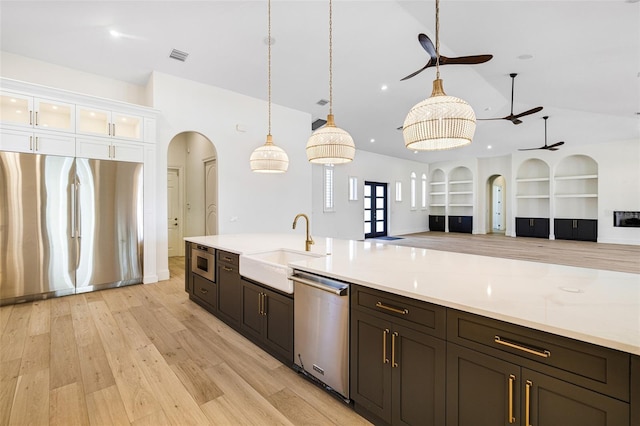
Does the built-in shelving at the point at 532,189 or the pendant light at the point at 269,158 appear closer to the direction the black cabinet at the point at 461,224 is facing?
the pendant light

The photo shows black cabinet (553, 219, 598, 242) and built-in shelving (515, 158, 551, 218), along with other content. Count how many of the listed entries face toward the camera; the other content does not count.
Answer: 2

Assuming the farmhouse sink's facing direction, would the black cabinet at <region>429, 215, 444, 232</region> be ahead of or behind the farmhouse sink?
behind

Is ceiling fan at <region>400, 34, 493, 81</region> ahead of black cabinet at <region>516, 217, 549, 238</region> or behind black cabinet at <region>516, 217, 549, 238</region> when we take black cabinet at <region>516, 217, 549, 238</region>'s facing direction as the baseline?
ahead

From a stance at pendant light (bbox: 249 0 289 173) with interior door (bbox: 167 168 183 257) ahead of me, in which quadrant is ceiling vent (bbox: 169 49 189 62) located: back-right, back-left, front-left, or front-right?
front-left

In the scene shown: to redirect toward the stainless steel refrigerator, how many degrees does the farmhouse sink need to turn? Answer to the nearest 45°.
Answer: approximately 90° to its right

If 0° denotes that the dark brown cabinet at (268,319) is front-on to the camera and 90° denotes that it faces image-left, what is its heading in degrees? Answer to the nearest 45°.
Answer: approximately 45°

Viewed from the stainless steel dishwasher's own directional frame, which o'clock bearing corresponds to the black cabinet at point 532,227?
The black cabinet is roughly at 6 o'clock from the stainless steel dishwasher.

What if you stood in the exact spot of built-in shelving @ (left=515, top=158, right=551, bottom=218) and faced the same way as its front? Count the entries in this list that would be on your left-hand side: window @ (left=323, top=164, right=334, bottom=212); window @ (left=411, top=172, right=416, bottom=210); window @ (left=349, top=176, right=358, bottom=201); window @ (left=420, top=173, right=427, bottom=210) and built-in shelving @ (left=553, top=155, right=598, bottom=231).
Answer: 1

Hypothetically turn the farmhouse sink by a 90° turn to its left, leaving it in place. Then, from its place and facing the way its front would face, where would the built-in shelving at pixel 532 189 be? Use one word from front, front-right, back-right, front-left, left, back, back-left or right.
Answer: left

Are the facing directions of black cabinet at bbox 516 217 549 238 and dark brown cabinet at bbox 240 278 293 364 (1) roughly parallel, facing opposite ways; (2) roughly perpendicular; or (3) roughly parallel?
roughly parallel

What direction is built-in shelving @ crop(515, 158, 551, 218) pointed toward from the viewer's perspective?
toward the camera

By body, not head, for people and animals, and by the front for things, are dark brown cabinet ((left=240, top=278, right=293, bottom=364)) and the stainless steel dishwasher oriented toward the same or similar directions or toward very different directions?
same or similar directions
